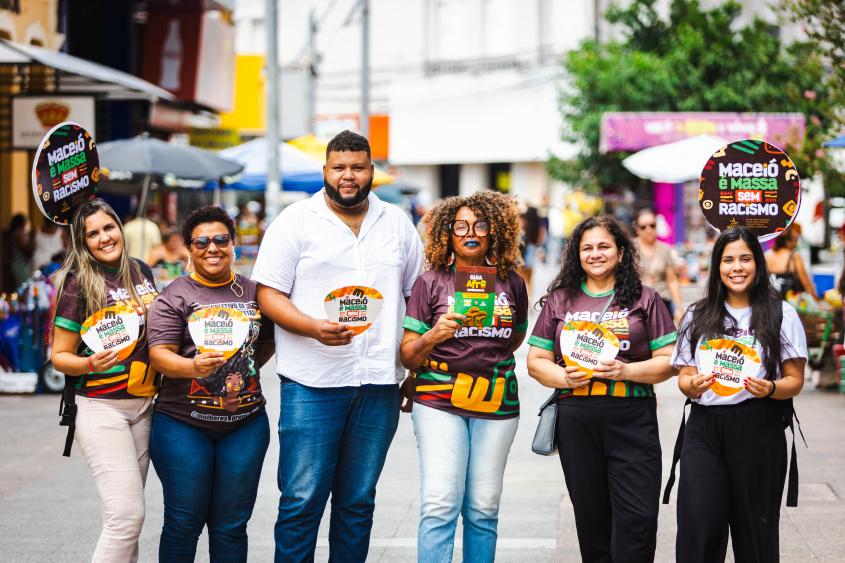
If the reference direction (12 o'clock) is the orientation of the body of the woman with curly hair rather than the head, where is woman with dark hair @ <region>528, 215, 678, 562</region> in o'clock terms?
The woman with dark hair is roughly at 9 o'clock from the woman with curly hair.

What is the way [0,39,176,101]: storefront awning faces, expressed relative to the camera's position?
facing to the right of the viewer

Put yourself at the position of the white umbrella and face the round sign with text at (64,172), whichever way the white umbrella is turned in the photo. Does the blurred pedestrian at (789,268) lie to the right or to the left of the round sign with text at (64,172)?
left

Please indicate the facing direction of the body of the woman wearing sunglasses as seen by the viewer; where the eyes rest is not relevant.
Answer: toward the camera

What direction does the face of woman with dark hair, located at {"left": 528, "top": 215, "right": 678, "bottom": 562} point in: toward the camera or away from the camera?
toward the camera

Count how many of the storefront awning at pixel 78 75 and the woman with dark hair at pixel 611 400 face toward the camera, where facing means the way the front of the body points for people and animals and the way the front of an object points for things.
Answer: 1

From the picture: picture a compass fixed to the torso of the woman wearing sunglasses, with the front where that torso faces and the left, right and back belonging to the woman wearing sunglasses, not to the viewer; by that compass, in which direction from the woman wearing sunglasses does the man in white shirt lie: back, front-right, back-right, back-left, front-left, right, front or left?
left

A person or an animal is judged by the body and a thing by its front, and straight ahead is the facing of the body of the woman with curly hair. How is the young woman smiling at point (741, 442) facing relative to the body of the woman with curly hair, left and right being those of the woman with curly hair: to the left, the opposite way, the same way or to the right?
the same way

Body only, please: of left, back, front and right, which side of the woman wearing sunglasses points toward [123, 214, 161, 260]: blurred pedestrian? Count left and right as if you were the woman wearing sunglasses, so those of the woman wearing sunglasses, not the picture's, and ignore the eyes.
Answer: back

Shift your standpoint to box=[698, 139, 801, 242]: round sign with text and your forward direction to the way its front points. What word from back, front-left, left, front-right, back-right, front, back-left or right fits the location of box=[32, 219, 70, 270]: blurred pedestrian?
back-right

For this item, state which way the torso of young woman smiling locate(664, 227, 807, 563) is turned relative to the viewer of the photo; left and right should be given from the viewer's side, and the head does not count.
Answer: facing the viewer

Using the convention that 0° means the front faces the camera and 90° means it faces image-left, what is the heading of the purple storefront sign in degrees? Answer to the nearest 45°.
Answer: approximately 0°

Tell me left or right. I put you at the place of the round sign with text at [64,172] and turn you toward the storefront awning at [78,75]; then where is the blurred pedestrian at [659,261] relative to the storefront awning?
right

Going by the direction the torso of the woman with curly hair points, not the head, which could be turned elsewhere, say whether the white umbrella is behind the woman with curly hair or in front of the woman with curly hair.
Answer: behind

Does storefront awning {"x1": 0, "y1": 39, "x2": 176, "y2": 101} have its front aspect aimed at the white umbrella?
yes

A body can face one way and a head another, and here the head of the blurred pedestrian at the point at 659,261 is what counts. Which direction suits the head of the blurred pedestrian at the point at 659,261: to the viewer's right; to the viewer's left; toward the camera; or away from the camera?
toward the camera

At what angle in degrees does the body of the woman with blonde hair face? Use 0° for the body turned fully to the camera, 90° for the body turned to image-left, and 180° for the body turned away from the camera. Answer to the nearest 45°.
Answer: approximately 315°

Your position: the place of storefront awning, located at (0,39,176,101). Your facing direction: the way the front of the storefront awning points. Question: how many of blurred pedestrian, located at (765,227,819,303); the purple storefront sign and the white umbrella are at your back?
0

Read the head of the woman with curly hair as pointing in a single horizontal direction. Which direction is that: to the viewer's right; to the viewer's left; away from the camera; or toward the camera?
toward the camera

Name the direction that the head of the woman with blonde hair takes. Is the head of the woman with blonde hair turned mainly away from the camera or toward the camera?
toward the camera
